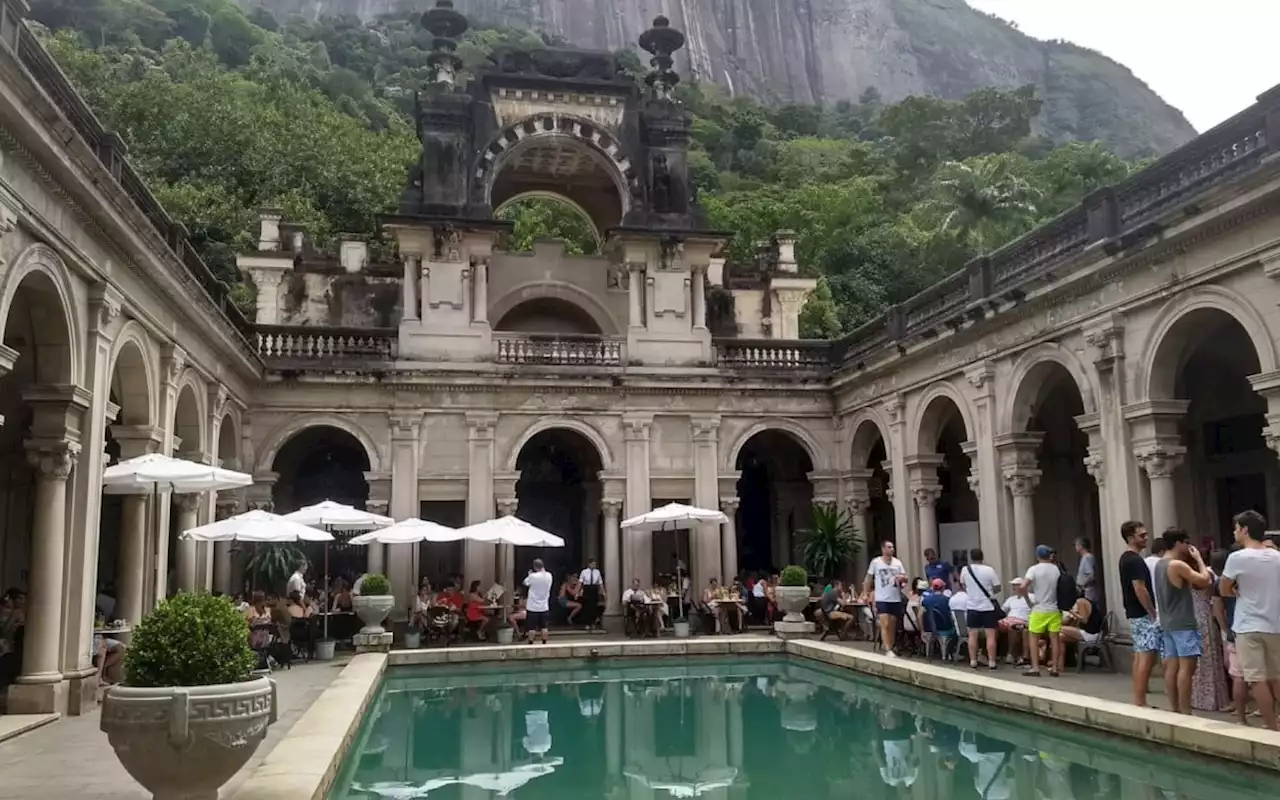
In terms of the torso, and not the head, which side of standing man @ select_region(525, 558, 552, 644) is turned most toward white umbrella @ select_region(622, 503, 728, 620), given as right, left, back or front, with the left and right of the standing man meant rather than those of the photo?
right

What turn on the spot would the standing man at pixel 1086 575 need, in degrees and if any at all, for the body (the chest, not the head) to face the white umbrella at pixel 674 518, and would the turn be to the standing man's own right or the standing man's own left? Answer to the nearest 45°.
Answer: approximately 45° to the standing man's own right

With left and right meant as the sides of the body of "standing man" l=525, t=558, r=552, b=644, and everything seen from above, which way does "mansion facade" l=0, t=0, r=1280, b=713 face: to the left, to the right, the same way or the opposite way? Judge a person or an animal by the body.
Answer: the opposite way

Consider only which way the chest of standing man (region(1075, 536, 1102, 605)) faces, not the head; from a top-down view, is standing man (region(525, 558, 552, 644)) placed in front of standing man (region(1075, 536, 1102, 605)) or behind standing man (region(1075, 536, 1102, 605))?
in front

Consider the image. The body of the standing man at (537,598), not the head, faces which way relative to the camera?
away from the camera

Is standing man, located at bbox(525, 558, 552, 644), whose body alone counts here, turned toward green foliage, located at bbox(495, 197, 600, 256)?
yes

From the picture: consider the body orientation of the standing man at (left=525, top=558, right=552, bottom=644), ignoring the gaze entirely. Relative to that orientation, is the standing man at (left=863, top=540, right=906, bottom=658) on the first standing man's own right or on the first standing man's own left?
on the first standing man's own right
